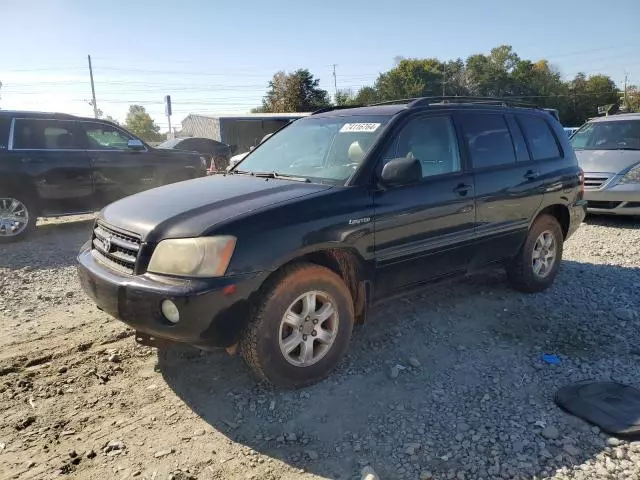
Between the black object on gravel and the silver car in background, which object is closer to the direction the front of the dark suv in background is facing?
the silver car in background

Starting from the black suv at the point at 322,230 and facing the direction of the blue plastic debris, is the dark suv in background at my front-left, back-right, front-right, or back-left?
back-left

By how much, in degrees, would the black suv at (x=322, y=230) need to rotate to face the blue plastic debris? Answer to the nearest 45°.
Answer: approximately 135° to its left

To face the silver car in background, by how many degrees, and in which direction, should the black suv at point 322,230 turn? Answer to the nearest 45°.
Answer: approximately 180°

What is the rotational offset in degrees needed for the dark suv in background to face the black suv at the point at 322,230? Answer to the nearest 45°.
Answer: approximately 90° to its right

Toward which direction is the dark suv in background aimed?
to the viewer's right

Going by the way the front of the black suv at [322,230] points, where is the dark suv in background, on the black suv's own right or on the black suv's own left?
on the black suv's own right

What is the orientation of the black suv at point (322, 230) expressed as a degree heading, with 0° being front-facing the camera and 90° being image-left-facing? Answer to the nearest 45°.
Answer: approximately 45°

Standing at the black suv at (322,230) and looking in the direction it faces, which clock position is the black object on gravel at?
The black object on gravel is roughly at 8 o'clock from the black suv.
